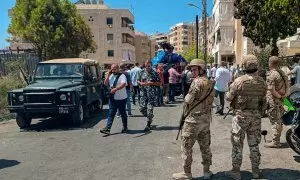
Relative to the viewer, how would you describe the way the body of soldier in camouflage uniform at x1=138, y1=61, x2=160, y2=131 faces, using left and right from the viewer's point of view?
facing the viewer

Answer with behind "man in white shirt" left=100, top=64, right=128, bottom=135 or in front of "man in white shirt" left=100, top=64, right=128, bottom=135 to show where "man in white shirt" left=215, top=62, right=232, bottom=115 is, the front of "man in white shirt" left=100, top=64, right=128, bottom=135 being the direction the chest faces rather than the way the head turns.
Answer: behind

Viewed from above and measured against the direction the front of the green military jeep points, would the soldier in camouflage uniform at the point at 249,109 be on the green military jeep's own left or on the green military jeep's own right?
on the green military jeep's own left

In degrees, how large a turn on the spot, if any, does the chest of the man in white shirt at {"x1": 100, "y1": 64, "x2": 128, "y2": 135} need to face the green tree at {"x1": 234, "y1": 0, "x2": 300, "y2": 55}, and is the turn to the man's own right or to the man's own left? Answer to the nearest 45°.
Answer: approximately 180°

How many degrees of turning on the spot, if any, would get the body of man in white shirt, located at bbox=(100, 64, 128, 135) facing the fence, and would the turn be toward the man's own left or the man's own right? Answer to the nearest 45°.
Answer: approximately 90° to the man's own right

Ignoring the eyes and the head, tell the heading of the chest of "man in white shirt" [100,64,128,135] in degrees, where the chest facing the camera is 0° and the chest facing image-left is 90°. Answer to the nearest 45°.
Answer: approximately 45°

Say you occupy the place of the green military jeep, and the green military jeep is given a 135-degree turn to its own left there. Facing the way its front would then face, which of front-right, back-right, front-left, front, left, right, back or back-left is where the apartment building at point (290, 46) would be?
front-left

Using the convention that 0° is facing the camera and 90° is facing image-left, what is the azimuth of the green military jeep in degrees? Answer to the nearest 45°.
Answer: approximately 45°

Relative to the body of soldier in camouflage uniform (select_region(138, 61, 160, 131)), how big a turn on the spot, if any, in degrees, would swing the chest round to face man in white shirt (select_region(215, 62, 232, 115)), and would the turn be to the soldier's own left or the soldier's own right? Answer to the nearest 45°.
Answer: approximately 135° to the soldier's own left
